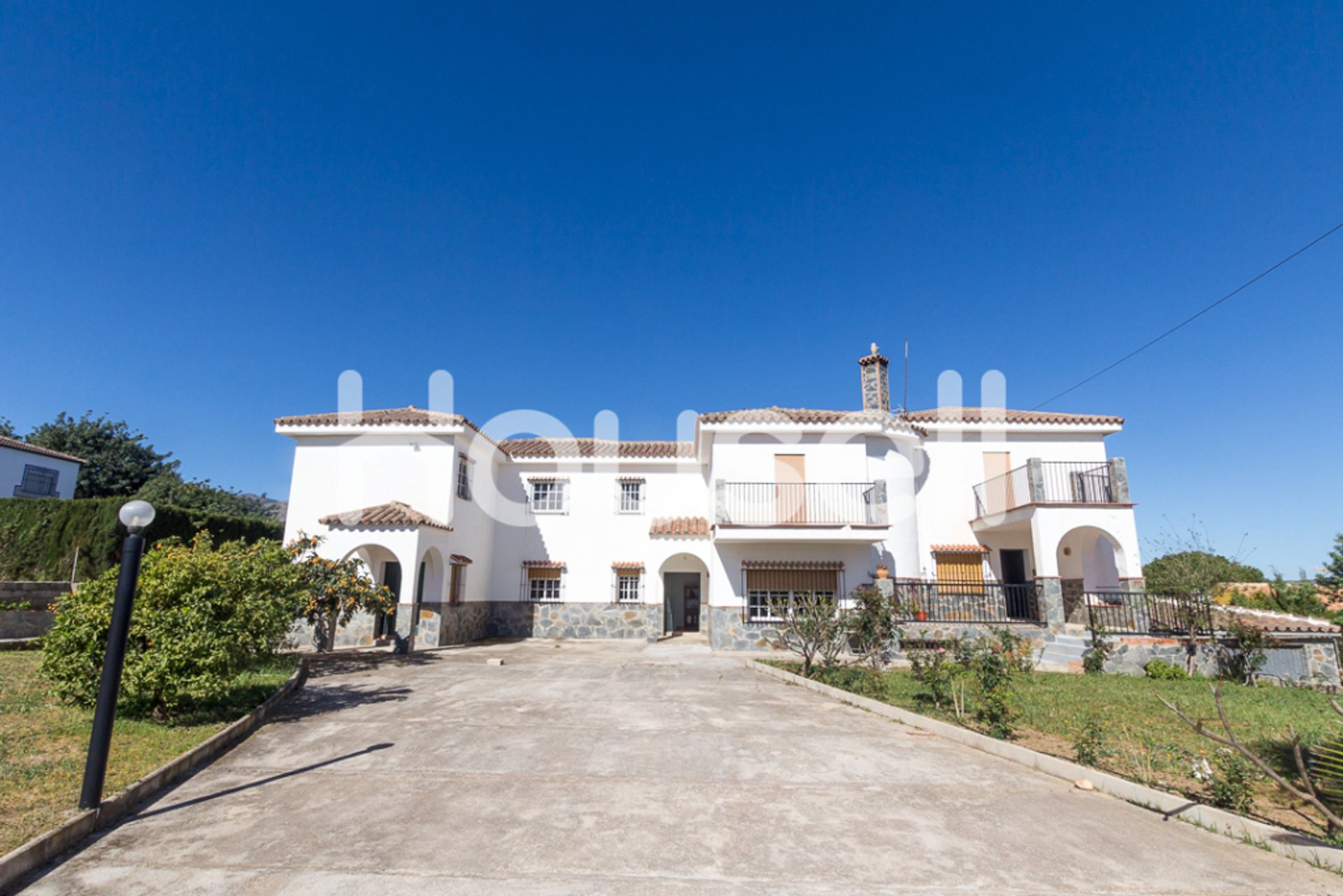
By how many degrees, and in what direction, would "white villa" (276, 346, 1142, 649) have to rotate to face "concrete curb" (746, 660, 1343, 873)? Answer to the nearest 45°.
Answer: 0° — it already faces it

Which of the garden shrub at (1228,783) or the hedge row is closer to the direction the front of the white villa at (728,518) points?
the garden shrub

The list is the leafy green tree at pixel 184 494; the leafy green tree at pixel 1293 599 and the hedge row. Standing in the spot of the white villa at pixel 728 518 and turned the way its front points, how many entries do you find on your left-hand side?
1

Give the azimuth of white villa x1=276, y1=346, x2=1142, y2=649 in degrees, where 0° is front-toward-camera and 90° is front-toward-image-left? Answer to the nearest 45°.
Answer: approximately 0°

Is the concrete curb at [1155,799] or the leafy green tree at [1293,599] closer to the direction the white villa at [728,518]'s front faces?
the concrete curb

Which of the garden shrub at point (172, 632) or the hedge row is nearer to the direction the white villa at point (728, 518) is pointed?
the garden shrub

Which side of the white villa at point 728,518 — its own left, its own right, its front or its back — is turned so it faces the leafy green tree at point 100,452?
right

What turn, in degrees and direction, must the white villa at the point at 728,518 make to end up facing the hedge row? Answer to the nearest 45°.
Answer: approximately 90° to its right
